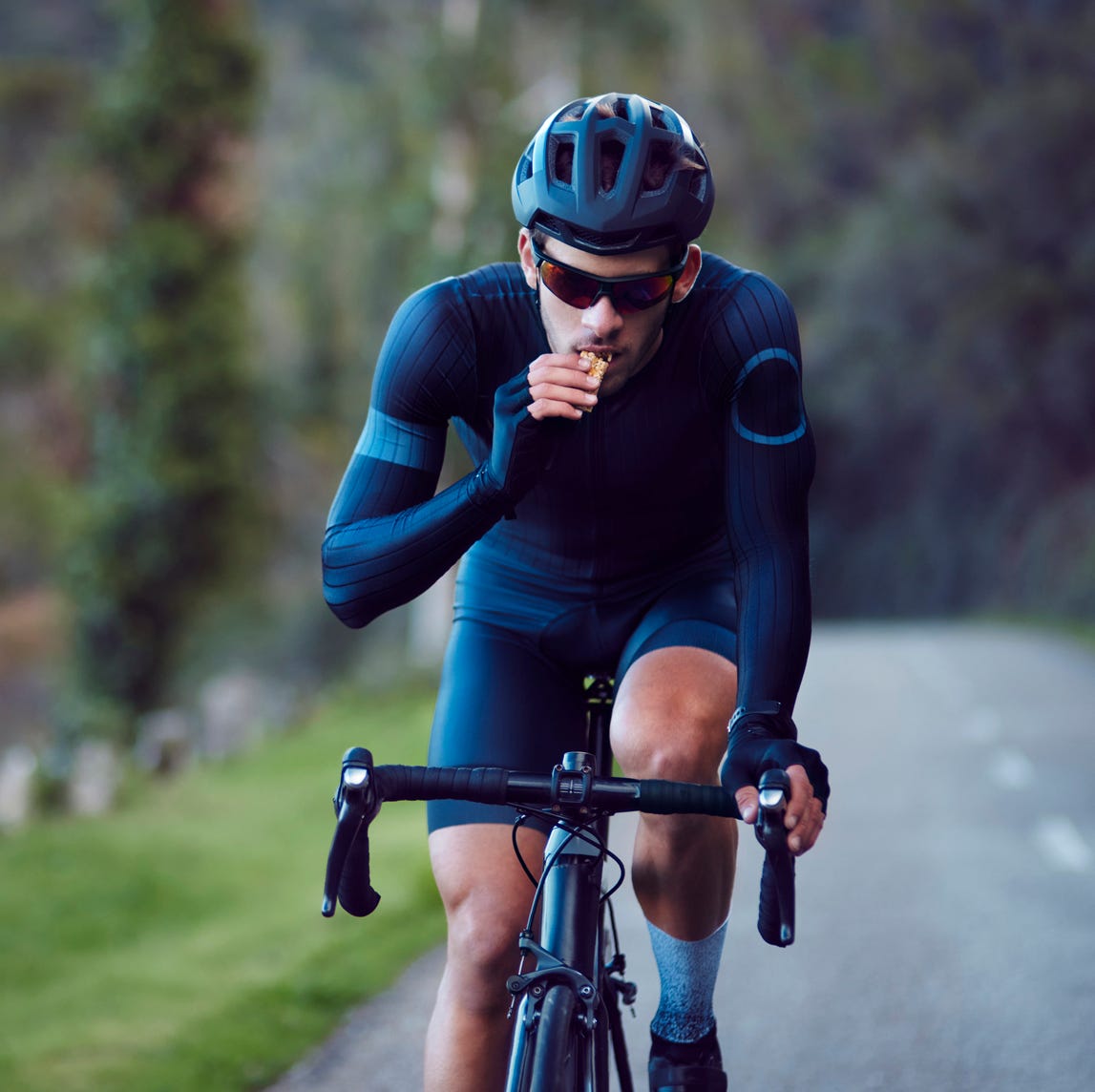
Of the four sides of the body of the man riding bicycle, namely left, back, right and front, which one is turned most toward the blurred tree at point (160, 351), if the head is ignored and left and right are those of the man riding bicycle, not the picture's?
back

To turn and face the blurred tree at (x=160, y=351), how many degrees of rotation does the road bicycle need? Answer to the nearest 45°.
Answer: approximately 180°

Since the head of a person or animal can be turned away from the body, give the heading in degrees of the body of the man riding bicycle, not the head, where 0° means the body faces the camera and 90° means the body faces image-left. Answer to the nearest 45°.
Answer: approximately 0°
